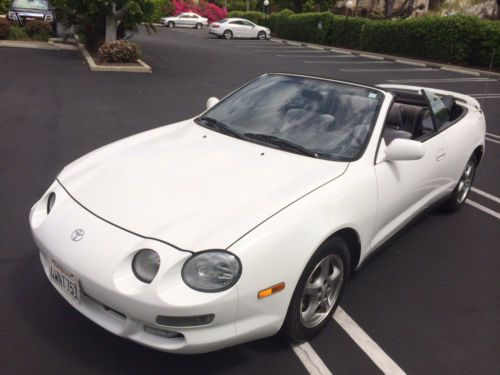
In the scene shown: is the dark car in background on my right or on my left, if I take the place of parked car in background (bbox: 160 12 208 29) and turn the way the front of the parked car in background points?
on my left

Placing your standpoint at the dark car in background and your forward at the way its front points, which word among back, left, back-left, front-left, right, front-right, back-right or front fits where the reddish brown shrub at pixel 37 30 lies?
front

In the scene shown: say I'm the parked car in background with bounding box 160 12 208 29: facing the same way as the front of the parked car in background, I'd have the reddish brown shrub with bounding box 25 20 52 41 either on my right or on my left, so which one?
on my left

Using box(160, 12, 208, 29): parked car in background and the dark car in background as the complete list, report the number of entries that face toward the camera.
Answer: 1

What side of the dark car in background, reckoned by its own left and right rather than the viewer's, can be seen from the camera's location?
front

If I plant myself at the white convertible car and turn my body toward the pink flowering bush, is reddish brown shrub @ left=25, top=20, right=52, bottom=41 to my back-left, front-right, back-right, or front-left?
front-left

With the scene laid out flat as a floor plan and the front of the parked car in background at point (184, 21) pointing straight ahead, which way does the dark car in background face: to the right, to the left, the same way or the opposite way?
to the left

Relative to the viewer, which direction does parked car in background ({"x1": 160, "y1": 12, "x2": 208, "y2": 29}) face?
to the viewer's left

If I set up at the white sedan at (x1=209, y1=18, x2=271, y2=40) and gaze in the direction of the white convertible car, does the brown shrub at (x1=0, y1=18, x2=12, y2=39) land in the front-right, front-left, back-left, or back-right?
front-right

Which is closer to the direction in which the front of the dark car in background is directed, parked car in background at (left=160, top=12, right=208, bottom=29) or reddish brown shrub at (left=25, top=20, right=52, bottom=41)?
the reddish brown shrub

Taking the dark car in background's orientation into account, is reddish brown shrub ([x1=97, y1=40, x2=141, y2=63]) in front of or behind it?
in front

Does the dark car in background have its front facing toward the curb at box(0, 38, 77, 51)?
yes

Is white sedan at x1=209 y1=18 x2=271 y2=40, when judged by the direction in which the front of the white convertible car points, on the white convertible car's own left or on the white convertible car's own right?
on the white convertible car's own right

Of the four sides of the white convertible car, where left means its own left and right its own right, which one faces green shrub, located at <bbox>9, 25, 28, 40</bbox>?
right
